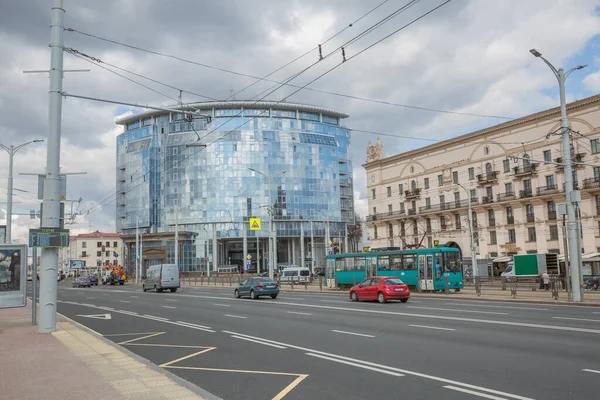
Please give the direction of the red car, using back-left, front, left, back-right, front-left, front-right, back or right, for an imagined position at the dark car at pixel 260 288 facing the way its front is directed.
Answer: back

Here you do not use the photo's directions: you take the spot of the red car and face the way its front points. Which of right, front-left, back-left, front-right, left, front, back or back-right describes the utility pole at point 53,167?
left

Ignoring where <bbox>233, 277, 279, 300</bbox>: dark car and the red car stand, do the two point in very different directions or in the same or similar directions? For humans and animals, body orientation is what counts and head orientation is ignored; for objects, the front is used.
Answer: same or similar directions

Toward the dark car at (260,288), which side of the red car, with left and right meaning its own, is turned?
front

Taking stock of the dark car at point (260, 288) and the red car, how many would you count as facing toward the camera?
0

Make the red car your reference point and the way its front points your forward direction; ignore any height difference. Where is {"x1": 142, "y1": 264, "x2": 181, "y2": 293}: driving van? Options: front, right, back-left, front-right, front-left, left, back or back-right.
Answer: front

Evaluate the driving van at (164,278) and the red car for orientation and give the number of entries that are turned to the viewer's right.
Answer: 0

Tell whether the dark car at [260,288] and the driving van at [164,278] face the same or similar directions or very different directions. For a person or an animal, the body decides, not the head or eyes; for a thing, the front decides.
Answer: same or similar directions
